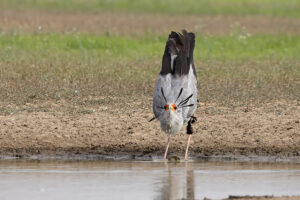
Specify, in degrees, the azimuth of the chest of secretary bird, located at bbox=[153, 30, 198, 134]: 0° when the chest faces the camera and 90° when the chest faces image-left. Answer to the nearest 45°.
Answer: approximately 0°
